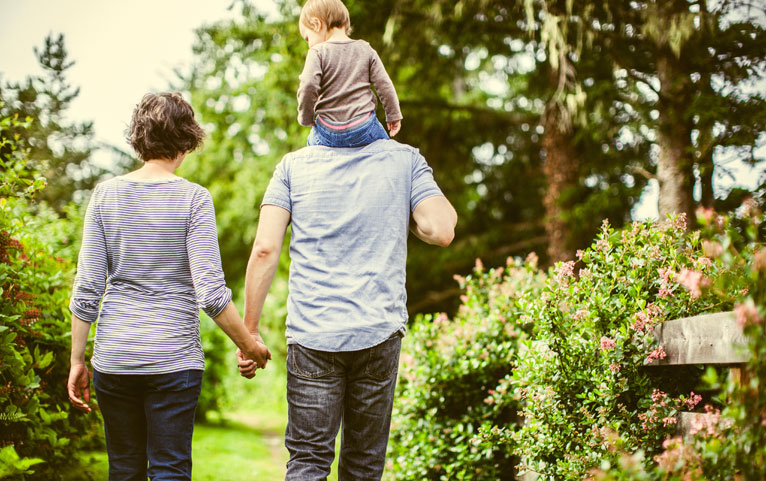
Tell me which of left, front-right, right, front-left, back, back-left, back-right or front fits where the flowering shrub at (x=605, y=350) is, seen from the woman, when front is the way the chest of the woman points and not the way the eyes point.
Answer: right

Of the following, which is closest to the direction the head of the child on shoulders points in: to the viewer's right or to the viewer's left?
to the viewer's left

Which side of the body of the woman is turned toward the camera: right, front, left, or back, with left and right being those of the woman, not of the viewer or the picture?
back

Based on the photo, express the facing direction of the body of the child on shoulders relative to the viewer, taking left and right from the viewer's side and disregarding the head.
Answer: facing away from the viewer

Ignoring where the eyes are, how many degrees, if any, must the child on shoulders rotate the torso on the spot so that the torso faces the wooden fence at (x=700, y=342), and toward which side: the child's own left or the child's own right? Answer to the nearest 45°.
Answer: approximately 90° to the child's own right

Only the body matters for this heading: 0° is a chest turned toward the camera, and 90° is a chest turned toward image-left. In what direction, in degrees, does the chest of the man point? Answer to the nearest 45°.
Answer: approximately 180°

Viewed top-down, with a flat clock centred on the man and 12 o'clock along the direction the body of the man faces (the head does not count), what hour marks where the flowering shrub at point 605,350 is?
The flowering shrub is roughly at 2 o'clock from the man.

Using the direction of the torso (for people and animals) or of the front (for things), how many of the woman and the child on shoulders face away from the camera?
2

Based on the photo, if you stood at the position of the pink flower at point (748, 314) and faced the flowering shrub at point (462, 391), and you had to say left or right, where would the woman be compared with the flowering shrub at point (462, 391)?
left
